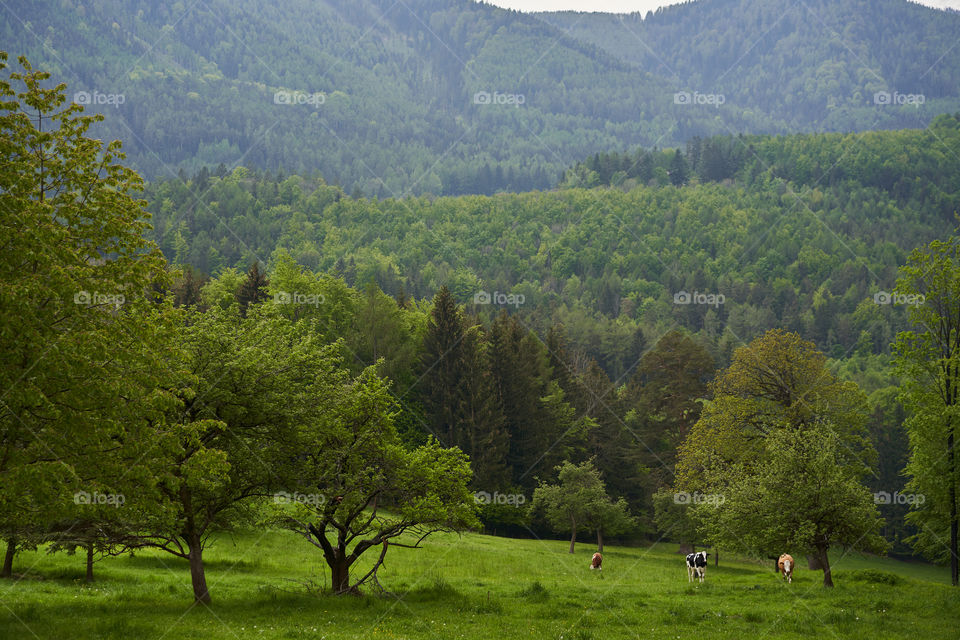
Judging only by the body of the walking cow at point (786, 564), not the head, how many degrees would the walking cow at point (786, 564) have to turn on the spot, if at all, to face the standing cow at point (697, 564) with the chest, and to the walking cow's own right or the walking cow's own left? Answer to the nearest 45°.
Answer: approximately 135° to the walking cow's own right

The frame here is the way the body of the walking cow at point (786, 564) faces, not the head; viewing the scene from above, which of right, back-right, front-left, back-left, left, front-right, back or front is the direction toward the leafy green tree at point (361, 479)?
front-right

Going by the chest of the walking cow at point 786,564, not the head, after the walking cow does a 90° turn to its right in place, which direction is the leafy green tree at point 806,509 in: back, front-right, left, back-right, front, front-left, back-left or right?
left

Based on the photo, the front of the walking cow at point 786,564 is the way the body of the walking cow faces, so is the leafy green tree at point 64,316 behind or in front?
in front

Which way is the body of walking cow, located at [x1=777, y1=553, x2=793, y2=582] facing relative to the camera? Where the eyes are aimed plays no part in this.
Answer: toward the camera

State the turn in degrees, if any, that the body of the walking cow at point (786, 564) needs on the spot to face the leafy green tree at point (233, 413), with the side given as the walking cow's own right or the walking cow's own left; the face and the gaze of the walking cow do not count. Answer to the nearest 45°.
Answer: approximately 45° to the walking cow's own right

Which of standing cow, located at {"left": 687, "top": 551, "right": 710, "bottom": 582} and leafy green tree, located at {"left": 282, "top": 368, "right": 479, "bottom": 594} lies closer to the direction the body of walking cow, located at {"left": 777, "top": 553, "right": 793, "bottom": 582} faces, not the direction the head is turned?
the leafy green tree
